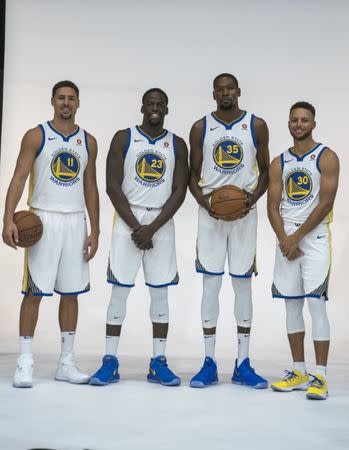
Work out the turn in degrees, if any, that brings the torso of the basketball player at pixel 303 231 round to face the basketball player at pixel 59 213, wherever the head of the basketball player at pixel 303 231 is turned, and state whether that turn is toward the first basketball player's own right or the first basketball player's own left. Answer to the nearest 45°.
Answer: approximately 45° to the first basketball player's own right

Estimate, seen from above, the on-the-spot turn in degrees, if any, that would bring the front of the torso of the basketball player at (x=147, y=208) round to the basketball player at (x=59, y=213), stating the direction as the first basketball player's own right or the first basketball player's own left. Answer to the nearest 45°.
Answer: approximately 90° to the first basketball player's own right

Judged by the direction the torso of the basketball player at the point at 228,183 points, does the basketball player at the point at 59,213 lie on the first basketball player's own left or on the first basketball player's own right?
on the first basketball player's own right

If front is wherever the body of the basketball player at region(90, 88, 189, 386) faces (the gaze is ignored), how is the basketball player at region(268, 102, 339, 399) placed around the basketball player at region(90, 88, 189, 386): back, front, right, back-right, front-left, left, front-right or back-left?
left

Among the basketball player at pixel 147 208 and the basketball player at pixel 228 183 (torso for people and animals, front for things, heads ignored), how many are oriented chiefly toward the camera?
2

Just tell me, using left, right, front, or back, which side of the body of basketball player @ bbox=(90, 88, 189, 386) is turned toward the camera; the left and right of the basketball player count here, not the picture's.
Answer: front

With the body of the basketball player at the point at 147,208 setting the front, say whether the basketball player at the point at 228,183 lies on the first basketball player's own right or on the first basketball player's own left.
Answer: on the first basketball player's own left

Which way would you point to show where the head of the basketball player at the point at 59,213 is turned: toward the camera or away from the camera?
toward the camera

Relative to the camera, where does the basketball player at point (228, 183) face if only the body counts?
toward the camera

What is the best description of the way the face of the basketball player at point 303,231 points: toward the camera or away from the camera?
toward the camera

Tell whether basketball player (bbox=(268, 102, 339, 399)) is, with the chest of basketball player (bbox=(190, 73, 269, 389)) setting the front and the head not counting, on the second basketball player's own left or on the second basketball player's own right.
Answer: on the second basketball player's own left
